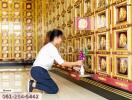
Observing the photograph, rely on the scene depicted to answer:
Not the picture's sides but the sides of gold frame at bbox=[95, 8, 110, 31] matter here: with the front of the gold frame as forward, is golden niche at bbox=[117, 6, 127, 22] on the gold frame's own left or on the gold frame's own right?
on the gold frame's own left

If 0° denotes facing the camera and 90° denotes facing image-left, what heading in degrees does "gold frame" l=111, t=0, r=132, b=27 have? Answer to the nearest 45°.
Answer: approximately 45°

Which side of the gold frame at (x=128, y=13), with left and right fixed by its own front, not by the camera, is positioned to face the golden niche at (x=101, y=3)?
right

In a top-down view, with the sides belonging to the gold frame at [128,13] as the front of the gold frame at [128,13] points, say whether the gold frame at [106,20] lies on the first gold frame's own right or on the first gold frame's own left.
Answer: on the first gold frame's own right

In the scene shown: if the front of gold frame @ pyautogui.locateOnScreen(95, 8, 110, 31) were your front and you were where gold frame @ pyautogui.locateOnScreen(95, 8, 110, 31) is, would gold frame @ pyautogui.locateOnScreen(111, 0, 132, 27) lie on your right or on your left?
on your left

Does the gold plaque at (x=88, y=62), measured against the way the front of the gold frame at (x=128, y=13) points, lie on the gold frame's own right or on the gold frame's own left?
on the gold frame's own right
